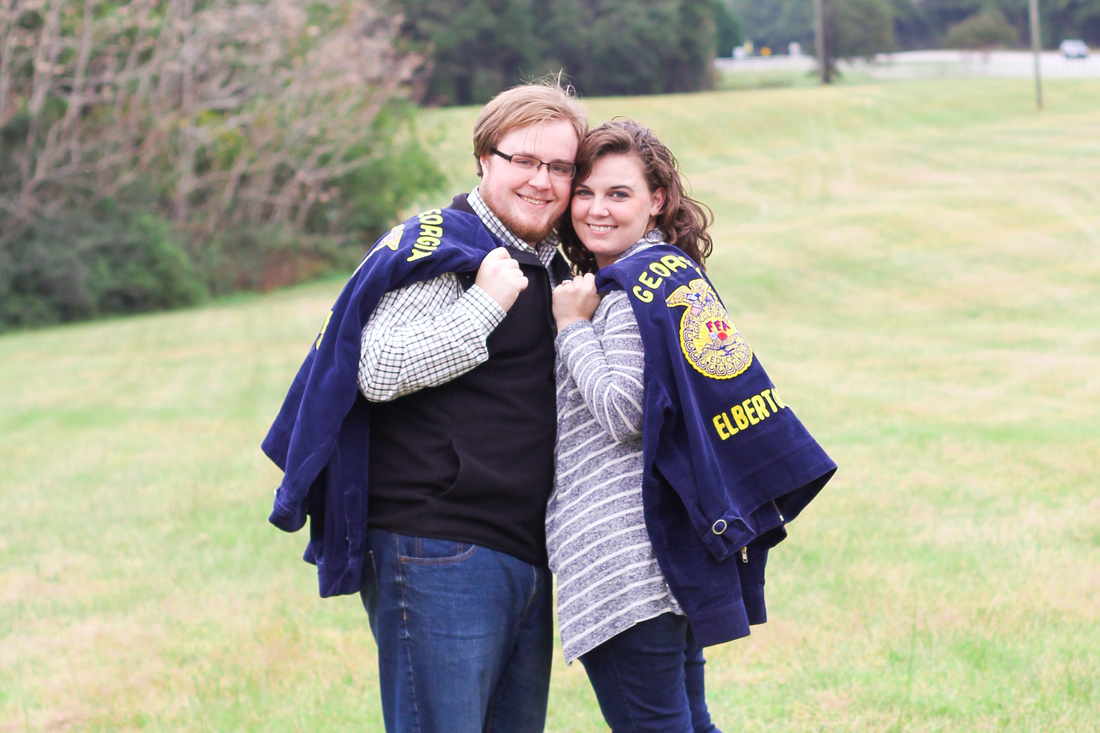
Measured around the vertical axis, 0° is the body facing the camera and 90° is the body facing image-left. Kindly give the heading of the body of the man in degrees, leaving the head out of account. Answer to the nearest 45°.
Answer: approximately 315°
